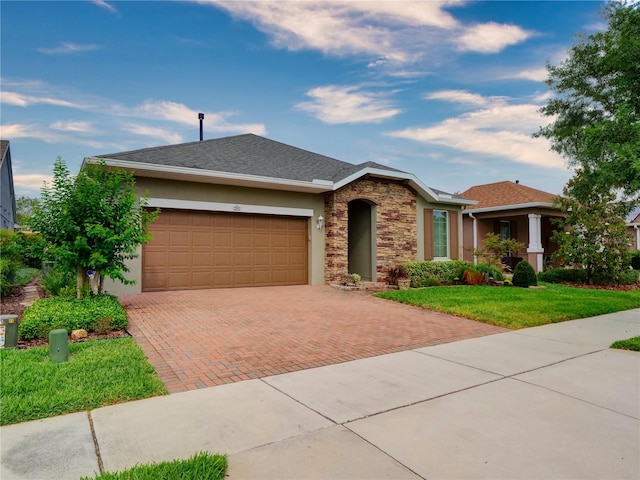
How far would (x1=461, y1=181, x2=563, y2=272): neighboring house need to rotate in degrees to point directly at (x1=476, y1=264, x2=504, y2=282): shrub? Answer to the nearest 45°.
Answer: approximately 45° to its right

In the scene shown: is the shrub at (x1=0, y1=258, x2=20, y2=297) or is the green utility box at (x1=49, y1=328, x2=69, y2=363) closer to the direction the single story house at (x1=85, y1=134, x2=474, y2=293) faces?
the green utility box

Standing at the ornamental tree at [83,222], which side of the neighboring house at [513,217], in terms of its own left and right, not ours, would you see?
right

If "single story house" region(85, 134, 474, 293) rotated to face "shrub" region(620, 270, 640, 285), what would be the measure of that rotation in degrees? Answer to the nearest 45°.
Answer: approximately 45° to its left

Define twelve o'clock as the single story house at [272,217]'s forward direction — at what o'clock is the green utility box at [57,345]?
The green utility box is roughly at 2 o'clock from the single story house.
